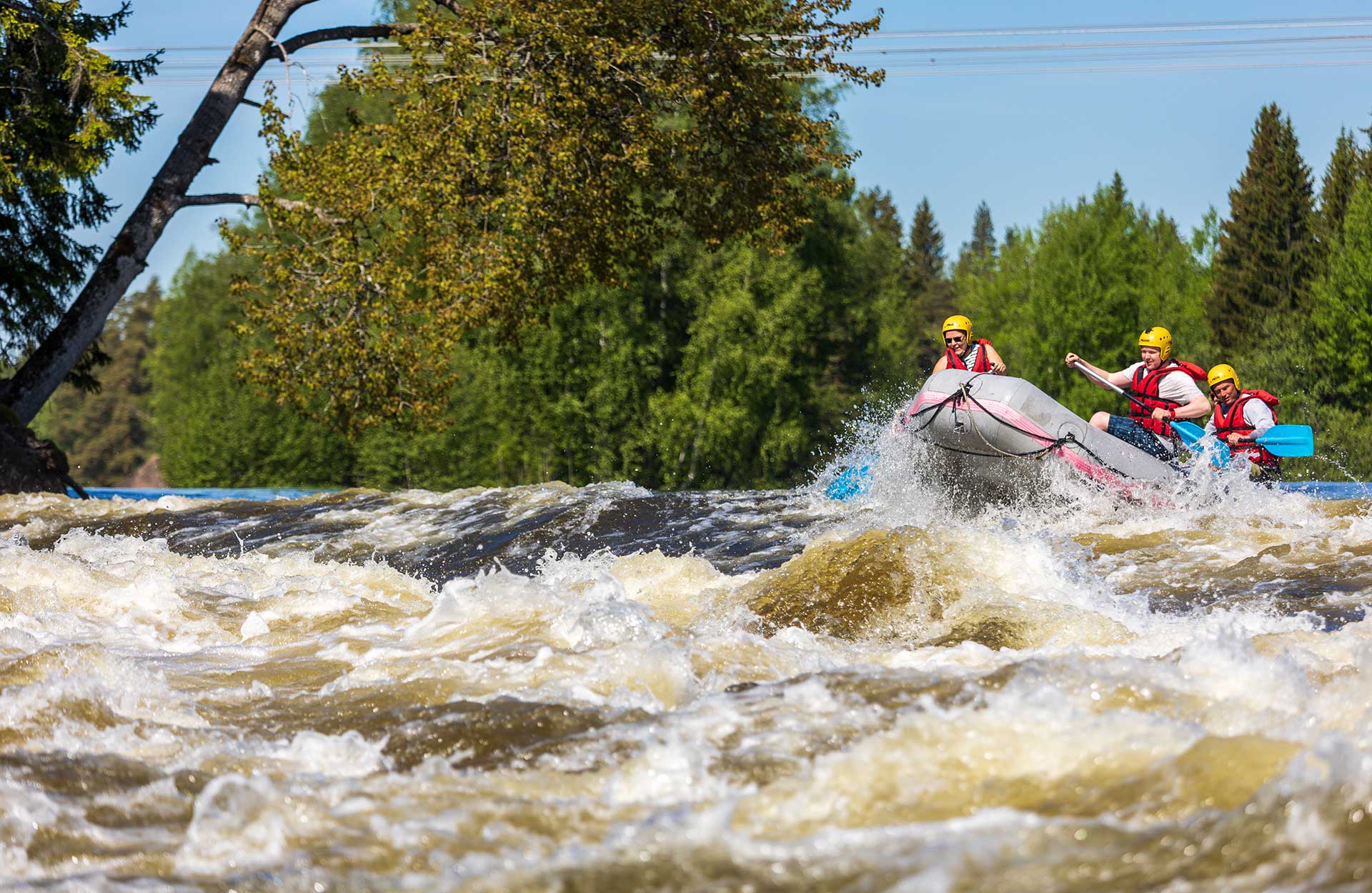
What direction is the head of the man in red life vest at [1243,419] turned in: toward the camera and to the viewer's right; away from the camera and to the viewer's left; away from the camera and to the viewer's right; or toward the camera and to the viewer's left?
toward the camera and to the viewer's left

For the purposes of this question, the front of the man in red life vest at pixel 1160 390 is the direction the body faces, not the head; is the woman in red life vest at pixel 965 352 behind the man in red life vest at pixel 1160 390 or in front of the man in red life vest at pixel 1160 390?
in front

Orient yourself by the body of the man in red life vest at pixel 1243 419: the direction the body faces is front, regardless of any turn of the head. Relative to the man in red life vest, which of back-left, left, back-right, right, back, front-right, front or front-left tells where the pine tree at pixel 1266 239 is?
back-right

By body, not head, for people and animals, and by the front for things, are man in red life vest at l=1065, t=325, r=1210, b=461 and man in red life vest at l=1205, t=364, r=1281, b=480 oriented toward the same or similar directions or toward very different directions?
same or similar directions

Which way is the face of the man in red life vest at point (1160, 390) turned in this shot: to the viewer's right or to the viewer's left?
to the viewer's left

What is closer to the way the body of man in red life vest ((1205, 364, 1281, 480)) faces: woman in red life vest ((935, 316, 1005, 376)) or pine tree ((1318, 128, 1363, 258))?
the woman in red life vest

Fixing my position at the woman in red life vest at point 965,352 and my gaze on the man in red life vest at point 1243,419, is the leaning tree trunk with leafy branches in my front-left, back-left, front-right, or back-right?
back-left

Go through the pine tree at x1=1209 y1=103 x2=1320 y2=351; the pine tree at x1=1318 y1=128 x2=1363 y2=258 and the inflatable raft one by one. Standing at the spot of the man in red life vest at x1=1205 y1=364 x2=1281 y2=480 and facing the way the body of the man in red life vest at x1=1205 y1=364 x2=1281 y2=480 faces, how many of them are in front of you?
1

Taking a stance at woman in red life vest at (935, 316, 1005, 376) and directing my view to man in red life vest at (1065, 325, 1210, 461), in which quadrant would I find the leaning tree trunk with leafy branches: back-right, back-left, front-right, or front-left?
back-left

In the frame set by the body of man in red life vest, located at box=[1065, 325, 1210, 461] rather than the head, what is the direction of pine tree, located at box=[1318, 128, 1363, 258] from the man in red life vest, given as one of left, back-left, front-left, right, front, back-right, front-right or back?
back-right

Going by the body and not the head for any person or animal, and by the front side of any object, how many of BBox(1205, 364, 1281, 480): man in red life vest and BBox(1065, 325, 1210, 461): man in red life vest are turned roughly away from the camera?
0

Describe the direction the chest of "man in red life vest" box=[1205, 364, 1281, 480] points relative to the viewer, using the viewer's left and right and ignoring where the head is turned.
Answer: facing the viewer and to the left of the viewer

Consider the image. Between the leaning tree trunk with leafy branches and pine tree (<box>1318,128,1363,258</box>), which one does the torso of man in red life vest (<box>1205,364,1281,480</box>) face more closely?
the leaning tree trunk with leafy branches
